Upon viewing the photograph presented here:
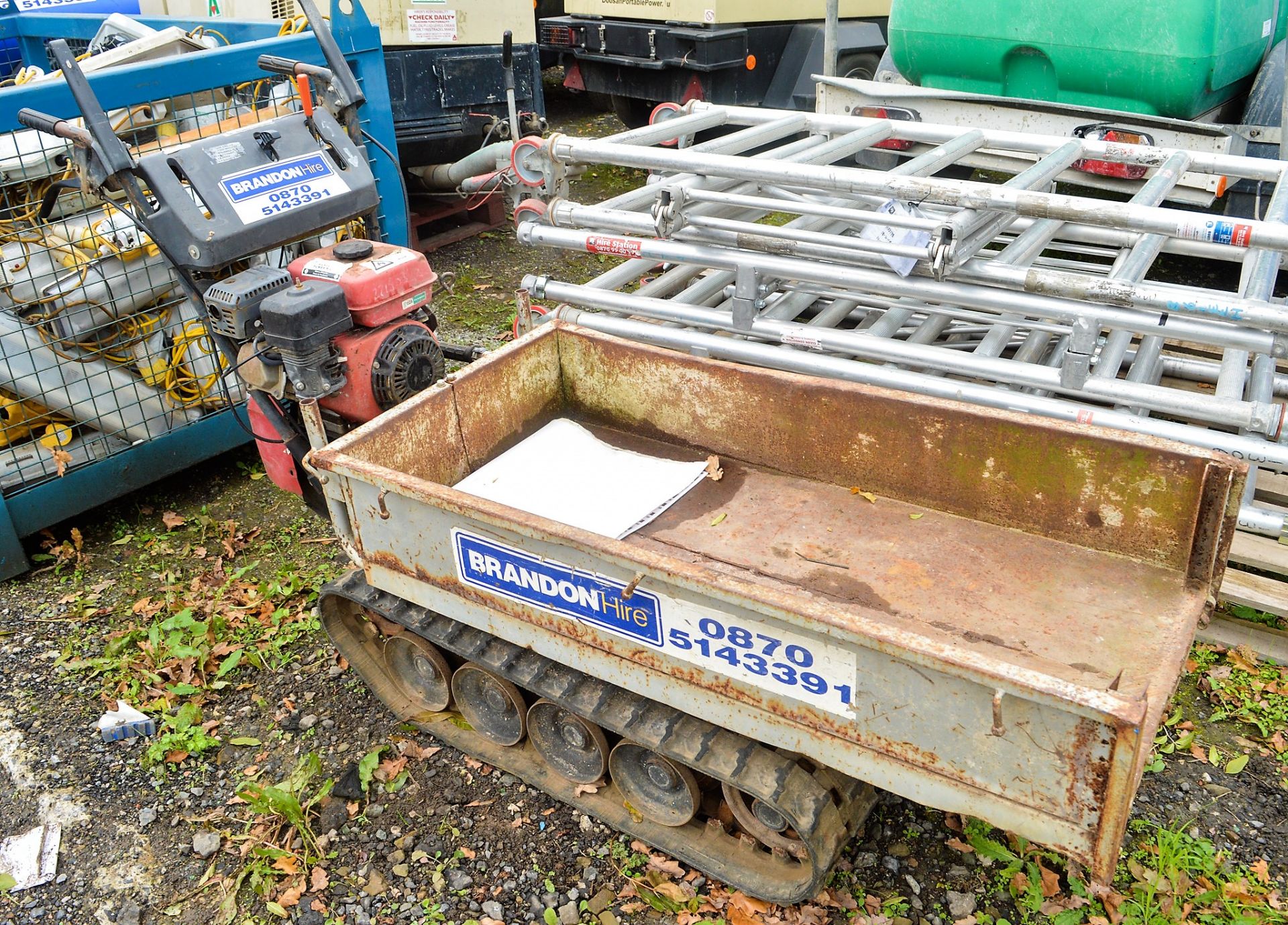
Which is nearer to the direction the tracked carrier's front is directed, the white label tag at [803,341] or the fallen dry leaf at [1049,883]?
the fallen dry leaf

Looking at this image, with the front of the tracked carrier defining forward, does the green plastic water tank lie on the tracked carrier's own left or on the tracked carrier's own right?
on the tracked carrier's own left

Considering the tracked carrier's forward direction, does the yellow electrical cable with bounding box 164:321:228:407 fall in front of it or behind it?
behind

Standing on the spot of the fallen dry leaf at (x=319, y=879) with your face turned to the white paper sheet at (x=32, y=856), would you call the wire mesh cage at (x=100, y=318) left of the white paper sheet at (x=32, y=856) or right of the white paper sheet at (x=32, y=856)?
right

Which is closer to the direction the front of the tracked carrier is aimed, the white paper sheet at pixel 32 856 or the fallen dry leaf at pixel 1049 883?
the fallen dry leaf

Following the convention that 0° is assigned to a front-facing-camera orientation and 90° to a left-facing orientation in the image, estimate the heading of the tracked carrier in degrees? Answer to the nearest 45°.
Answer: approximately 315°

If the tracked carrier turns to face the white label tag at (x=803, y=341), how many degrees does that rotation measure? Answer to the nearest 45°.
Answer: approximately 135° to its left

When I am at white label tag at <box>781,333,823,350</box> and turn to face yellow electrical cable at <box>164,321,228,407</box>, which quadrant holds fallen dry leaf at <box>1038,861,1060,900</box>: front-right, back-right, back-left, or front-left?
back-left

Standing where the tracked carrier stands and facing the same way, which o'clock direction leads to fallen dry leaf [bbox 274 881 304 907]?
The fallen dry leaf is roughly at 4 o'clock from the tracked carrier.

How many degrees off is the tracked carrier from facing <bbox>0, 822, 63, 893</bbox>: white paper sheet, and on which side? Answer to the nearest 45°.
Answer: approximately 135° to its right

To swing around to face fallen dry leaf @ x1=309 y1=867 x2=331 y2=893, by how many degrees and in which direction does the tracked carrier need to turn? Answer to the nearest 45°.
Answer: approximately 135° to its right
